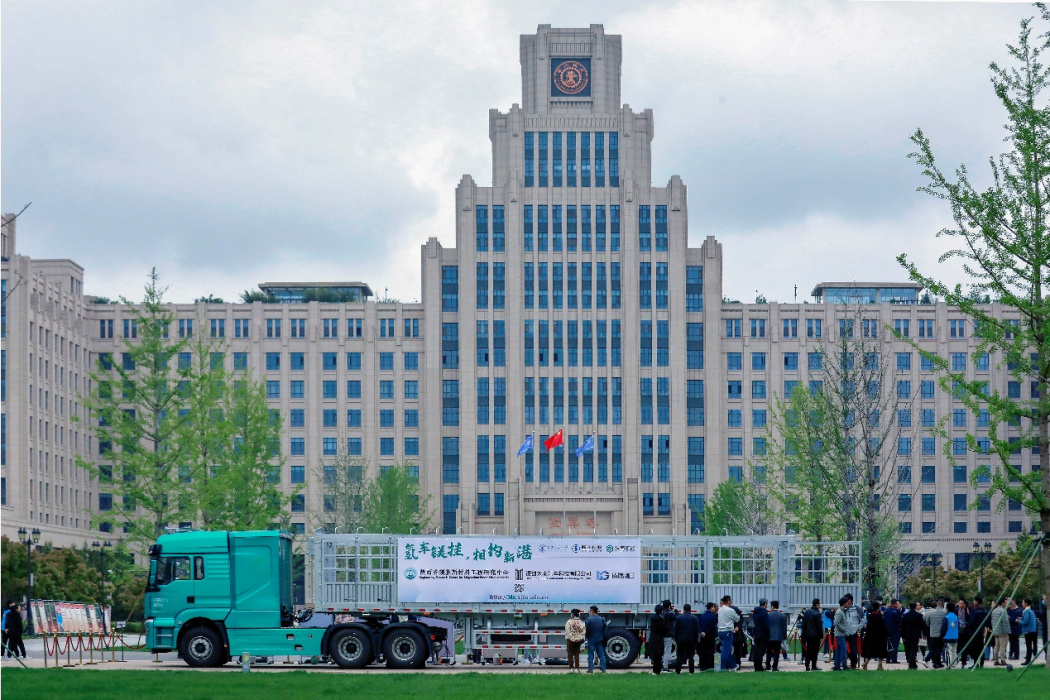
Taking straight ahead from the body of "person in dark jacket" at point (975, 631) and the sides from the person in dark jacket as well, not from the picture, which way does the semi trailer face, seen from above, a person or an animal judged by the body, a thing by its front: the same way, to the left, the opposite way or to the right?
to the left

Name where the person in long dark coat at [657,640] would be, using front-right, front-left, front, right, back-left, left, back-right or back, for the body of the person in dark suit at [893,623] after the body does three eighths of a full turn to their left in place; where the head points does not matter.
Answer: front

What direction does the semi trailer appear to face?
to the viewer's left

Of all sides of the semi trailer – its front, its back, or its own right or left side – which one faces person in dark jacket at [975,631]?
back

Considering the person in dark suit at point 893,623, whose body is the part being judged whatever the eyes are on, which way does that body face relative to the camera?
away from the camera

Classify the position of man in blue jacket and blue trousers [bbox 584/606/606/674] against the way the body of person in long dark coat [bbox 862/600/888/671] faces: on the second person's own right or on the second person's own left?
on the second person's own left

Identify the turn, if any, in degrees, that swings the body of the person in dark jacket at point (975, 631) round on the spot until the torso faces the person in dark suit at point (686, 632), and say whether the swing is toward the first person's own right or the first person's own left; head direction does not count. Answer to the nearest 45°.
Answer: approximately 135° to the first person's own left

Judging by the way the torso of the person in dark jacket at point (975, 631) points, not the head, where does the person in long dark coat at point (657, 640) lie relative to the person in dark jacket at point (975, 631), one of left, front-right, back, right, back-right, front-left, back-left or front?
back-left

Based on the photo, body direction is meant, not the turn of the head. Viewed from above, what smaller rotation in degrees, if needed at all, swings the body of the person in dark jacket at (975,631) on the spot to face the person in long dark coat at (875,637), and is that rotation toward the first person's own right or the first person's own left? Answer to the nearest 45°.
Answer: approximately 135° to the first person's own left

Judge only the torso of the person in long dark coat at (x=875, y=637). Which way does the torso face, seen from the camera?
away from the camera

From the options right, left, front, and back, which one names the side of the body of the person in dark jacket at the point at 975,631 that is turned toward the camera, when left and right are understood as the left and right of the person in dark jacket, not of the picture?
back

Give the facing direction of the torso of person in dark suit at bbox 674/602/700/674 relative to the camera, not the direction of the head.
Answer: away from the camera
